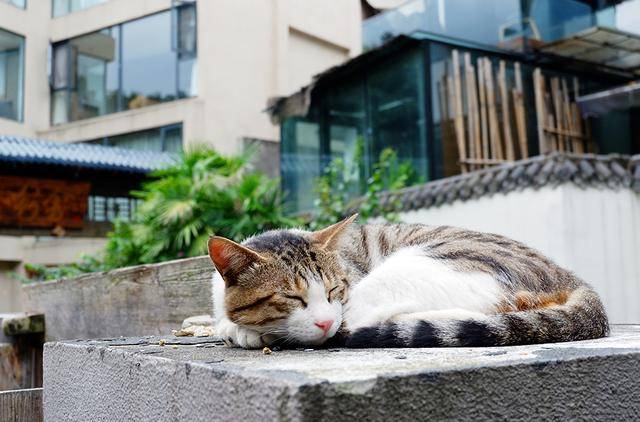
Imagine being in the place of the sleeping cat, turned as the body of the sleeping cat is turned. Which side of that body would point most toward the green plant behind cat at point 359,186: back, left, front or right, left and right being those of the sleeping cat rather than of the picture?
right

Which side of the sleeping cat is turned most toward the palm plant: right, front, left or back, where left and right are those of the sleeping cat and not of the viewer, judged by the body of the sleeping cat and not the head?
right

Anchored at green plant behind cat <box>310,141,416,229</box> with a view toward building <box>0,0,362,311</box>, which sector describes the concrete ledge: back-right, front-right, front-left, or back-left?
back-left

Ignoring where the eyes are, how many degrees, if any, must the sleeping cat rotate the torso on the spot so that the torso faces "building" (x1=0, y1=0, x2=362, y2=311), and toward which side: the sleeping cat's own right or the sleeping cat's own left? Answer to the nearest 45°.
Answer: approximately 45° to the sleeping cat's own right

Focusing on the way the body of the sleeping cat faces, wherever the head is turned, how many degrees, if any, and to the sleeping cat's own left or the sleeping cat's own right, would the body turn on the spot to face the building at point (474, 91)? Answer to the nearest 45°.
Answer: approximately 90° to the sleeping cat's own right

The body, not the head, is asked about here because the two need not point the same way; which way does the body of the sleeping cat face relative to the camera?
to the viewer's left
